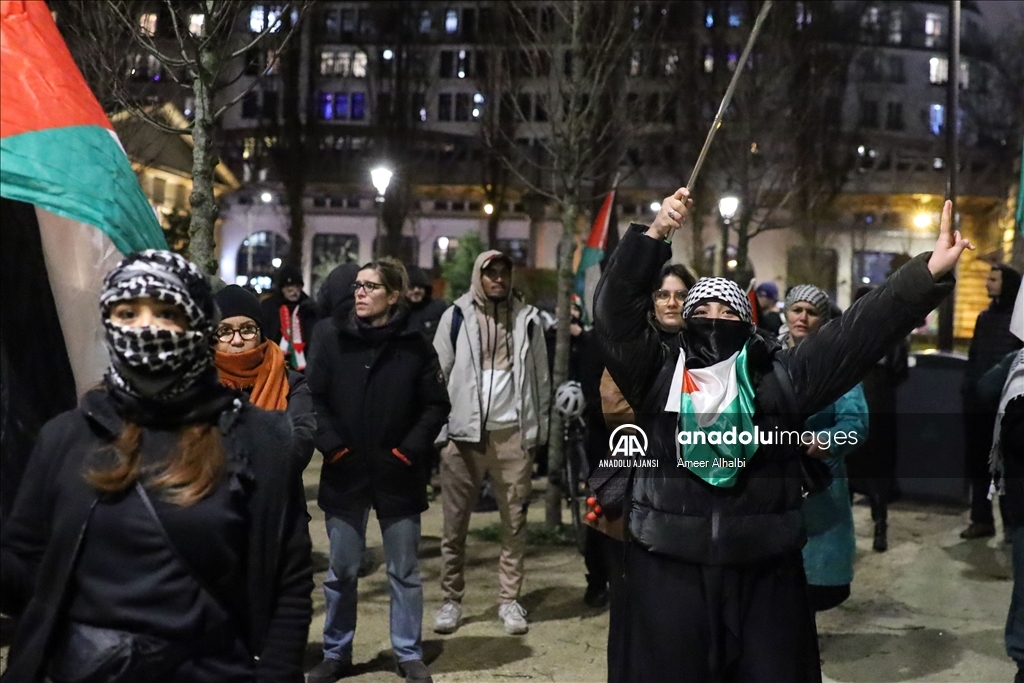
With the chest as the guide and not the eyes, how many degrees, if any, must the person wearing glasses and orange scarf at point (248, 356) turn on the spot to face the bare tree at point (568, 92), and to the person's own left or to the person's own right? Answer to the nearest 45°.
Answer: approximately 135° to the person's own left

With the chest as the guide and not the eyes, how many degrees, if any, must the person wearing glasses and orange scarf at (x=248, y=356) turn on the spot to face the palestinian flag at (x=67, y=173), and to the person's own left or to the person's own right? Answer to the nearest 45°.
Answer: approximately 45° to the person's own right

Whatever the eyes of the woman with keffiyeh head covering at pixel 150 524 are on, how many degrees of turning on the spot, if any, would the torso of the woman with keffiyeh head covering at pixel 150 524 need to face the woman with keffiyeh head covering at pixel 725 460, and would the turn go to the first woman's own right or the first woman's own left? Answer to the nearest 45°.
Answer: approximately 90° to the first woman's own left

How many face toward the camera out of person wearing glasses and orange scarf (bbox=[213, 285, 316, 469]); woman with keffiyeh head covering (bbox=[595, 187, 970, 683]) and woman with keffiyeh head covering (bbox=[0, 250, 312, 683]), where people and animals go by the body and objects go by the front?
3

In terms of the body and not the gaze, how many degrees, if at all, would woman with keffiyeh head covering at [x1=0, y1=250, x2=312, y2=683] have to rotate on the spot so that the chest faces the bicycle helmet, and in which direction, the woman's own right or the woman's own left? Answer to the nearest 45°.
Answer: approximately 135° to the woman's own left

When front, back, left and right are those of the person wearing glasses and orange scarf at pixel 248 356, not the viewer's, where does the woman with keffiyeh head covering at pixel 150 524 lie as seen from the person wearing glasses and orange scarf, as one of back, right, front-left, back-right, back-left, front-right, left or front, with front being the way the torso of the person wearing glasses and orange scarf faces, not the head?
front

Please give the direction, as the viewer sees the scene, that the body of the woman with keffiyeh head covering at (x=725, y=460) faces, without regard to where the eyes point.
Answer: toward the camera

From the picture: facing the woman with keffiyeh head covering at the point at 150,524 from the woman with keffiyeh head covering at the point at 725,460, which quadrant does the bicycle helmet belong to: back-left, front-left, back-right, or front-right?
back-right

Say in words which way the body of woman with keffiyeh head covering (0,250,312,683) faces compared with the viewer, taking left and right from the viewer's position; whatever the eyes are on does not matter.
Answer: facing the viewer

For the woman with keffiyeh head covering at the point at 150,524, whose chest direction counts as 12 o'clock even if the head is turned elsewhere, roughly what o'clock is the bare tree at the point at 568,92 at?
The bare tree is roughly at 7 o'clock from the woman with keffiyeh head covering.
